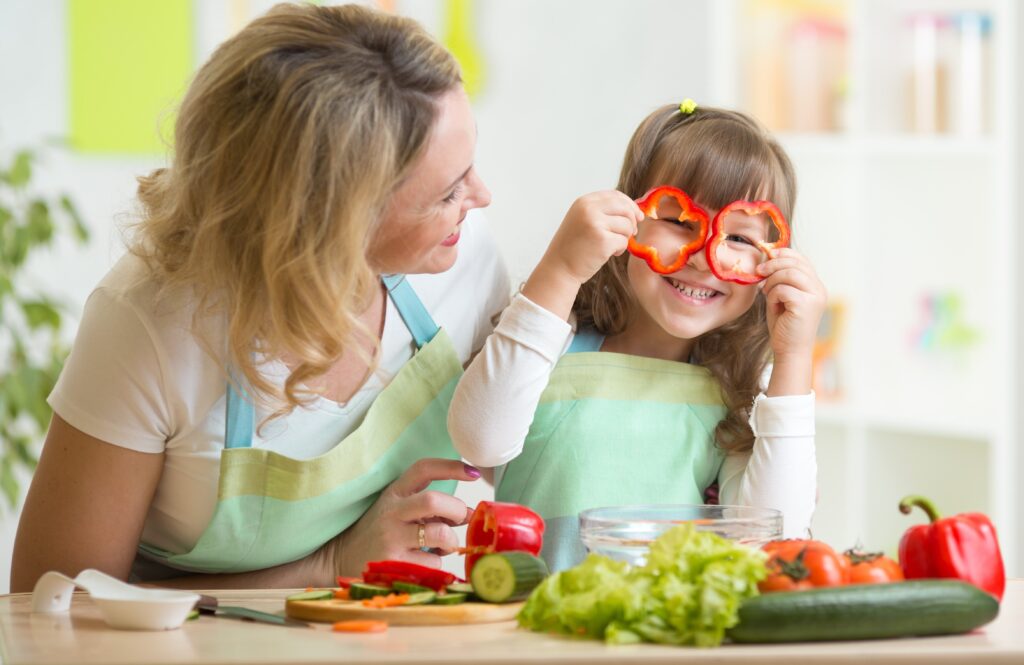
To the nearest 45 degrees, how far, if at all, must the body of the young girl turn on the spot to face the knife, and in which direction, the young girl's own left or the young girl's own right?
approximately 45° to the young girl's own right

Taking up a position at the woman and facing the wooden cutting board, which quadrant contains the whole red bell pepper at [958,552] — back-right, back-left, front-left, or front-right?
front-left

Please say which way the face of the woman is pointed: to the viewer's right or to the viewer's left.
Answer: to the viewer's right

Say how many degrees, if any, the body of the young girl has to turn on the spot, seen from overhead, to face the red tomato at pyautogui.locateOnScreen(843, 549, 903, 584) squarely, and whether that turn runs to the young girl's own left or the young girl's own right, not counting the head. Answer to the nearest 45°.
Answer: approximately 45° to the young girl's own left

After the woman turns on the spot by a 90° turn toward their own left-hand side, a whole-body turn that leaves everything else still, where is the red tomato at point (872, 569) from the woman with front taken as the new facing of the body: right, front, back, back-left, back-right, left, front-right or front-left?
right

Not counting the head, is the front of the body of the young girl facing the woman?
no

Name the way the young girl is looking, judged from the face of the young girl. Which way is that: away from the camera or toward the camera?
toward the camera

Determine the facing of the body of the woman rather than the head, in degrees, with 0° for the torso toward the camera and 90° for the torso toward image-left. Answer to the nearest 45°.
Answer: approximately 315°

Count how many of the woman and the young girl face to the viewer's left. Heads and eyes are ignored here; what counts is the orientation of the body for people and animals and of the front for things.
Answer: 0

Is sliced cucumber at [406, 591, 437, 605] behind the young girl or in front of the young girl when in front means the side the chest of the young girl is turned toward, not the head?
in front

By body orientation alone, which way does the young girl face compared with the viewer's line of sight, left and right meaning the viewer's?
facing the viewer

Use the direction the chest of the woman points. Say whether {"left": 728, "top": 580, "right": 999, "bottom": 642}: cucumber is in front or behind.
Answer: in front

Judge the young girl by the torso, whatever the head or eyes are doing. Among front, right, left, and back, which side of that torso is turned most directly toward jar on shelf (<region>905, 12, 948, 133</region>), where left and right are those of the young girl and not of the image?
back

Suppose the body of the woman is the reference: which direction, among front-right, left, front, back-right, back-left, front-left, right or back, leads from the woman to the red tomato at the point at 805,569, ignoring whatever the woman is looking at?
front
